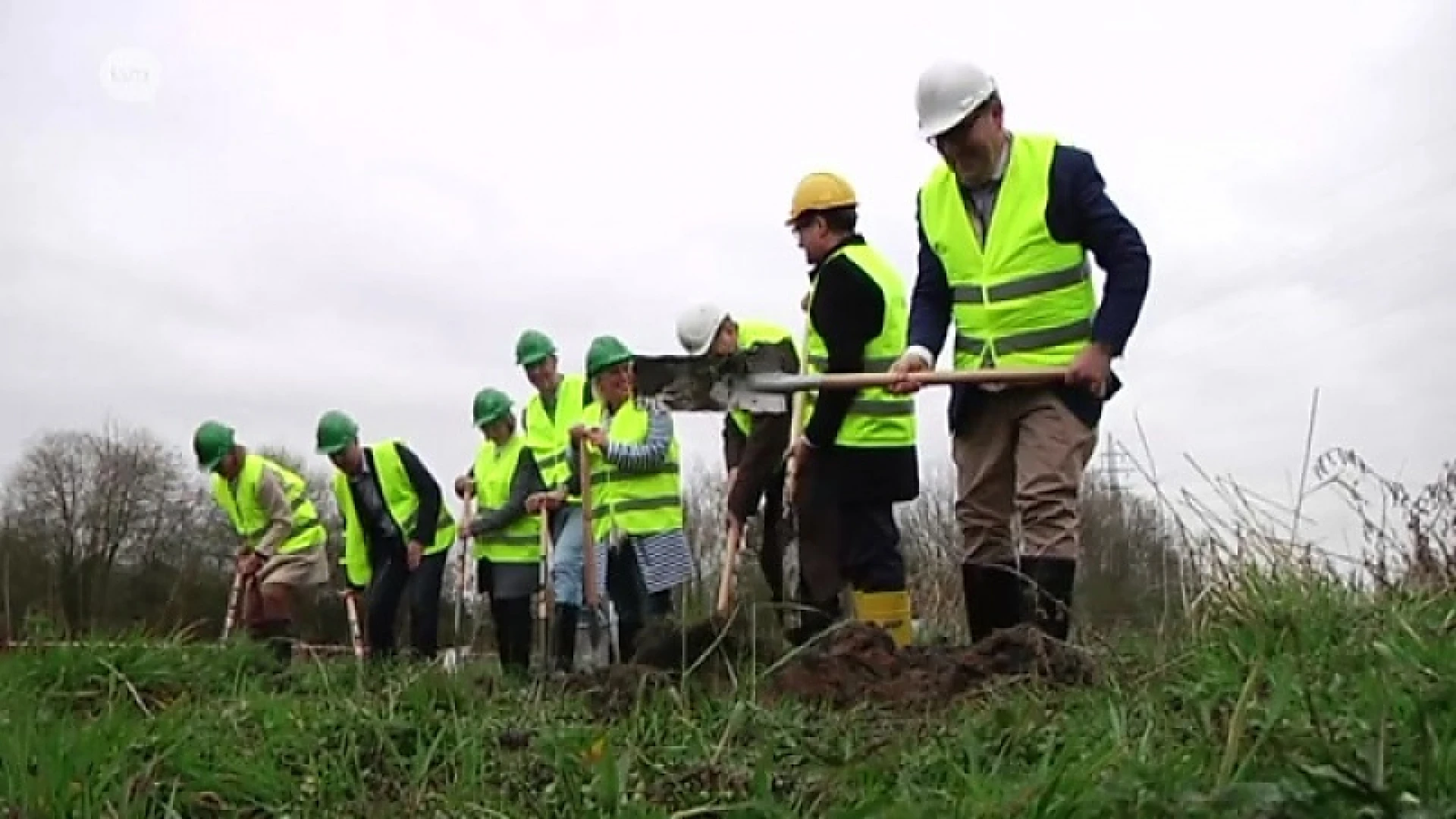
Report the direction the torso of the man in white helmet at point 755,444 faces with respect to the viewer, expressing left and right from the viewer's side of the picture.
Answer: facing the viewer and to the left of the viewer

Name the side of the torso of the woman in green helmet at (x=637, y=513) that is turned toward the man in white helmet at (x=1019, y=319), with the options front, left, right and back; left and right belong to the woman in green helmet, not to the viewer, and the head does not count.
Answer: left

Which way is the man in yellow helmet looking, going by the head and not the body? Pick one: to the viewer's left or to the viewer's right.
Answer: to the viewer's left

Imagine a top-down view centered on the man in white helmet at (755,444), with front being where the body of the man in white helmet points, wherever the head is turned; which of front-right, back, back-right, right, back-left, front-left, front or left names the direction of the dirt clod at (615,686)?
front-left

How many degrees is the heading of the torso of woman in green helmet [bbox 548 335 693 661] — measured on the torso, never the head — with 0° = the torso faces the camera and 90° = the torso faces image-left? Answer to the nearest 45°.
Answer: approximately 45°

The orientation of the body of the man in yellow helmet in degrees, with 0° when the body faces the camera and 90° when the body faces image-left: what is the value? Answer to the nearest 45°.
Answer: approximately 90°
